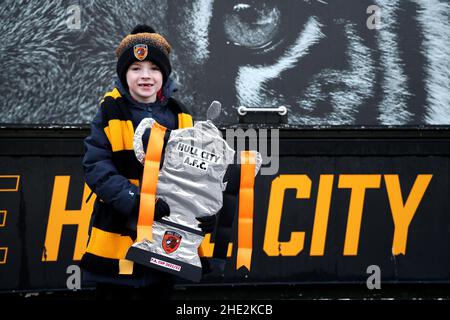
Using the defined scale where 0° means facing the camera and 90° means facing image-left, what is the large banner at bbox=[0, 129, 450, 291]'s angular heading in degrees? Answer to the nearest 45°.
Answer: approximately 0°
